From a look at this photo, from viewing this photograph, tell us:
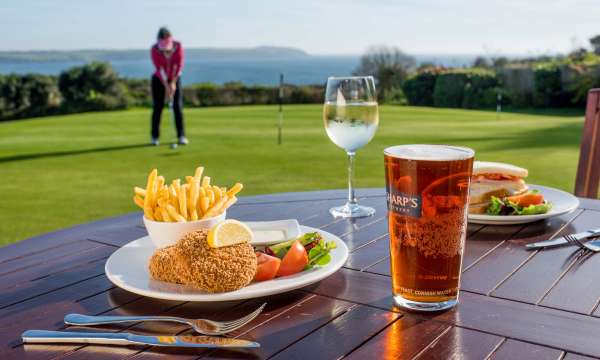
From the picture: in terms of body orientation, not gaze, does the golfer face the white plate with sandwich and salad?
yes

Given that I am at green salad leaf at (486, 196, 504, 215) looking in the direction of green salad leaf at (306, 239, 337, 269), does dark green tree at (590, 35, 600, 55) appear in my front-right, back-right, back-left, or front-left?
back-right

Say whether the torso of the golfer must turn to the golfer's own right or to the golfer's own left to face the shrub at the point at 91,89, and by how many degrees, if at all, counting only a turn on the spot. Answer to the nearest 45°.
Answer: approximately 180°

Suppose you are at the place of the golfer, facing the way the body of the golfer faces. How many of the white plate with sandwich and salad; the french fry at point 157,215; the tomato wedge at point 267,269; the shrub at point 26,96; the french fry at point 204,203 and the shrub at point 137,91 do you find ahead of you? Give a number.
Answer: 4

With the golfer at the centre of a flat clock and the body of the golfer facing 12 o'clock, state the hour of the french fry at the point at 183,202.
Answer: The french fry is roughly at 12 o'clock from the golfer.

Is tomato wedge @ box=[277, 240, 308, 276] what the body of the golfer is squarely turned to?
yes

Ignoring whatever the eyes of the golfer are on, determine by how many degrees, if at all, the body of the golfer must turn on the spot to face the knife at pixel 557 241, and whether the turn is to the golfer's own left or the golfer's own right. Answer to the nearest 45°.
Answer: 0° — they already face it

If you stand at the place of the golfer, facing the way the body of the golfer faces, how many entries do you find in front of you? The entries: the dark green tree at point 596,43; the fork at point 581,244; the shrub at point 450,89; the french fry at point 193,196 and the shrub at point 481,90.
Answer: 2

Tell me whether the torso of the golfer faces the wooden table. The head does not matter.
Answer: yes

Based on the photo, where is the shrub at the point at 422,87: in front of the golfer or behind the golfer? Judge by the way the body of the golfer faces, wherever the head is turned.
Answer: behind

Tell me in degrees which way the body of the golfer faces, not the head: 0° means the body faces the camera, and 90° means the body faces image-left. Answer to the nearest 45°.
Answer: approximately 0°

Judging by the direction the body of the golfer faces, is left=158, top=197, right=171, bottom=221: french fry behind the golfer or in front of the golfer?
in front

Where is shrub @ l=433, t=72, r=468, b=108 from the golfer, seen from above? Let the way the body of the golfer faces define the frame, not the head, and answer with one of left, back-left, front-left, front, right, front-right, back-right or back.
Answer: back-left

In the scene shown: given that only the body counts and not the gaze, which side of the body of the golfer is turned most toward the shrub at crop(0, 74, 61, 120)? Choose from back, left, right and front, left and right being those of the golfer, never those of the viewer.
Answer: back

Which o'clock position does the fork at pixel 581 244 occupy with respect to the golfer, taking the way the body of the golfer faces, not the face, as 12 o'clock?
The fork is roughly at 12 o'clock from the golfer.

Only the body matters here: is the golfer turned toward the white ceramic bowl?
yes
